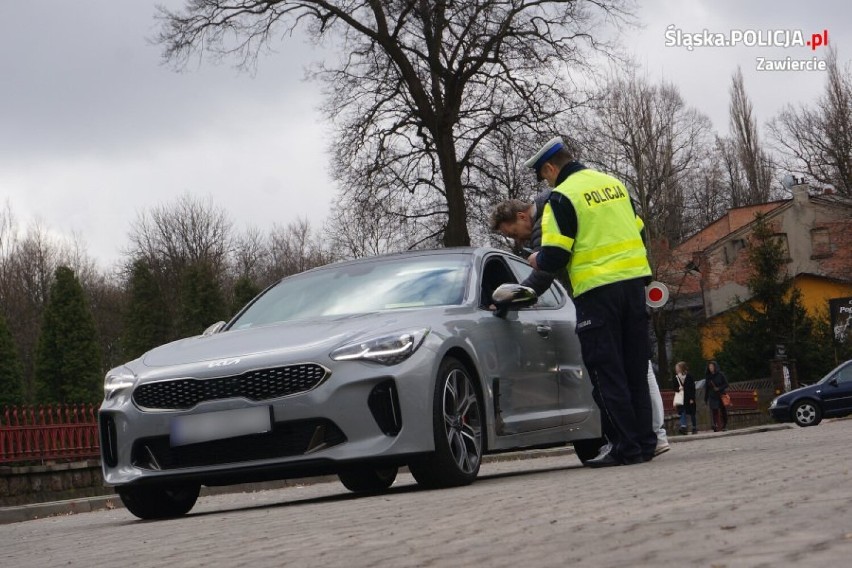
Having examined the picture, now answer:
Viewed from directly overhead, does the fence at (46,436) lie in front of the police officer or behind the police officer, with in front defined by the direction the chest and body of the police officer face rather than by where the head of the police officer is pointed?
in front

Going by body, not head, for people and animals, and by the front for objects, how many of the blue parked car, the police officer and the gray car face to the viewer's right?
0

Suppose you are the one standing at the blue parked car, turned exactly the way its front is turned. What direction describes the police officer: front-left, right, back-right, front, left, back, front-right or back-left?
left

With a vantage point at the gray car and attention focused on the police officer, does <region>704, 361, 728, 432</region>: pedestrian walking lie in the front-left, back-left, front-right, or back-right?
front-left

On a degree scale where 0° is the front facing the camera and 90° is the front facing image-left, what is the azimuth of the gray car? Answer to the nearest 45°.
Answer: approximately 45°

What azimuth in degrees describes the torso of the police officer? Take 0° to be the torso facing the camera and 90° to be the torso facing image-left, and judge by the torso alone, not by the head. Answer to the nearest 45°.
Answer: approximately 135°

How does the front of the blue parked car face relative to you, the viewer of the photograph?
facing to the left of the viewer

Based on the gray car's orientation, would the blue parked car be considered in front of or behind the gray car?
behind

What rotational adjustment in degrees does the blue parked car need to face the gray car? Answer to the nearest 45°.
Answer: approximately 90° to its left

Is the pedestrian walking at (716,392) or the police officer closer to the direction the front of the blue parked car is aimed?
the pedestrian walking

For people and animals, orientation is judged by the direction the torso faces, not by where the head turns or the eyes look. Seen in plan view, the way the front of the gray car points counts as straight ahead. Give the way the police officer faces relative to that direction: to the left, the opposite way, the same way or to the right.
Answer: to the right

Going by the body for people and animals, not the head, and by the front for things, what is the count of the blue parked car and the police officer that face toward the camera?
0

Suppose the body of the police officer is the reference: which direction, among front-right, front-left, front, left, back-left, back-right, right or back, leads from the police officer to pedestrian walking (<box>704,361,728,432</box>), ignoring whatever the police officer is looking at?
front-right

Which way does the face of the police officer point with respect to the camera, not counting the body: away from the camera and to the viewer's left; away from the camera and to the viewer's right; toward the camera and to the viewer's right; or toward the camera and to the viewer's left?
away from the camera and to the viewer's left
